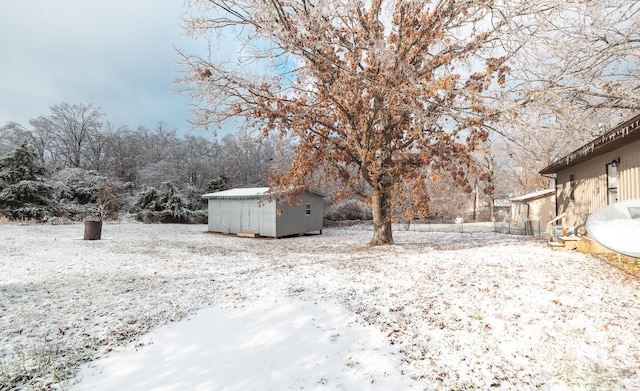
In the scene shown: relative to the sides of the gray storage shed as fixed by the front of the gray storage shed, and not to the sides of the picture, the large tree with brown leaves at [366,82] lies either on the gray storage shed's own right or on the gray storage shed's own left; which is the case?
on the gray storage shed's own left

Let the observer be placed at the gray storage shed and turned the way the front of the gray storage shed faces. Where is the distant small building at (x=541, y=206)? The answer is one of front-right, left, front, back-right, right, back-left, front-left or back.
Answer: back-left

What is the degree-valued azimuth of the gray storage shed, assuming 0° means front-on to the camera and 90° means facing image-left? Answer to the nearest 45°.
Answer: approximately 45°

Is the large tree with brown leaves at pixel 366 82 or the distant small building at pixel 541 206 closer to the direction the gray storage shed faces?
the large tree with brown leaves
